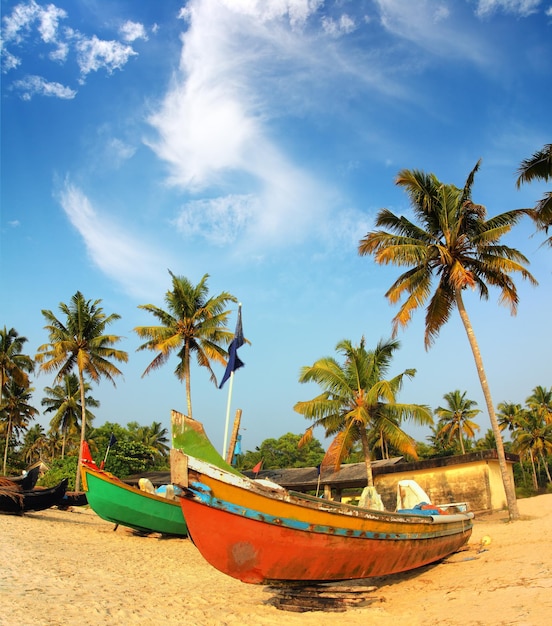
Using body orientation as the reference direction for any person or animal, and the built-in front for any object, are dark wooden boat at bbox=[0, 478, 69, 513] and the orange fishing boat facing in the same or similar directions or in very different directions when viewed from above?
very different directions

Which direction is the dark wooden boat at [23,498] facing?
to the viewer's right

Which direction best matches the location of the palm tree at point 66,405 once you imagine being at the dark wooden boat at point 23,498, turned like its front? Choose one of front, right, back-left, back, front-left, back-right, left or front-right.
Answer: left

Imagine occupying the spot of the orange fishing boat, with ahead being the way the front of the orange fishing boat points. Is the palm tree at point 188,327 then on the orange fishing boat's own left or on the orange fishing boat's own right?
on the orange fishing boat's own right

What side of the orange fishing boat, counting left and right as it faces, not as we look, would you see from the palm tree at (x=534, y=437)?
back

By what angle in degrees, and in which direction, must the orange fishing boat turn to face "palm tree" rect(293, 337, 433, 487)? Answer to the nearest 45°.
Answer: approximately 135° to its right

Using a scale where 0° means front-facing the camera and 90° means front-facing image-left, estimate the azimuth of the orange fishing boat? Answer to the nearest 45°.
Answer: approximately 45°

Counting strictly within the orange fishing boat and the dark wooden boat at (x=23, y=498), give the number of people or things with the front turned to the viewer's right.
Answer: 1
